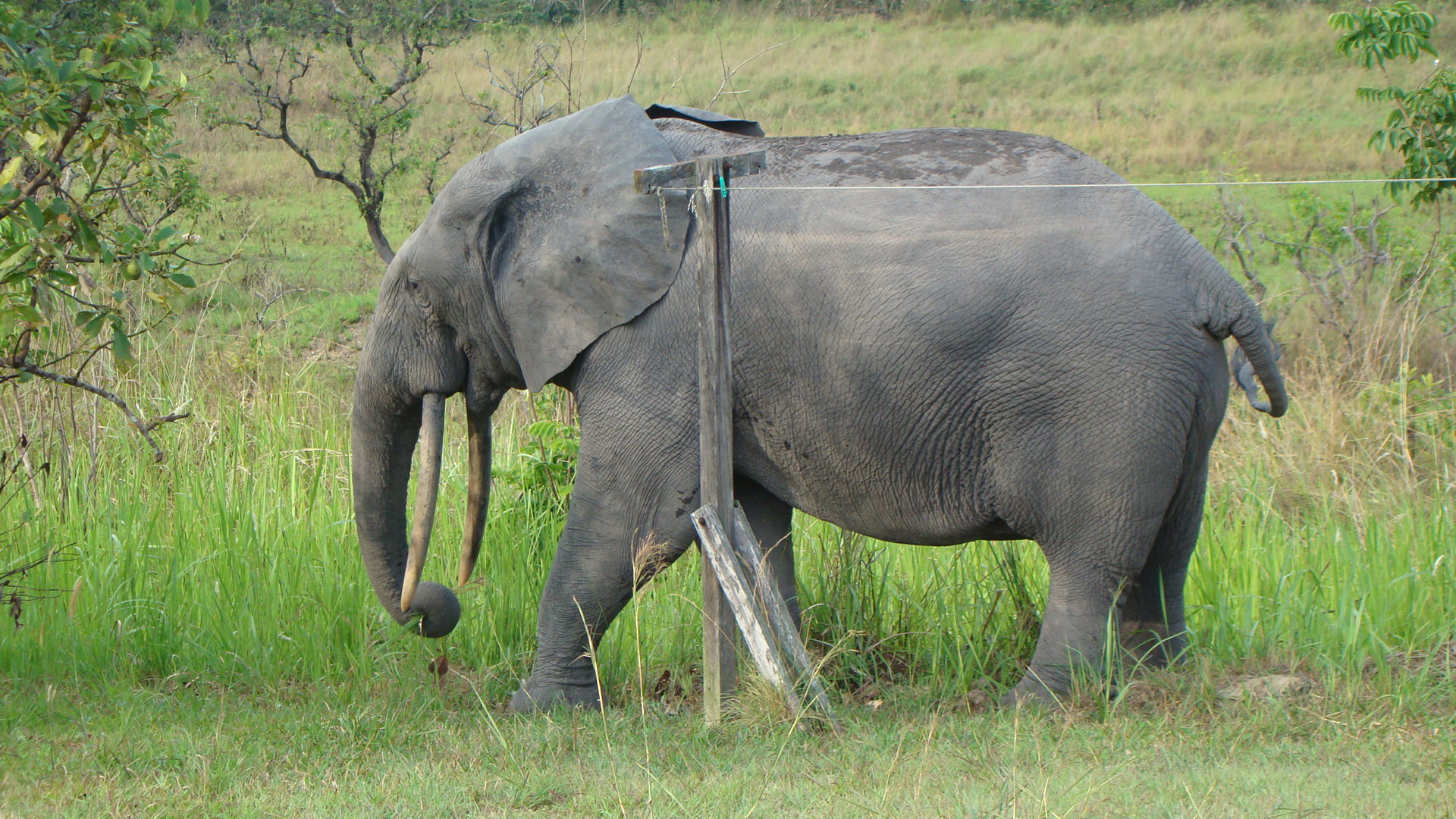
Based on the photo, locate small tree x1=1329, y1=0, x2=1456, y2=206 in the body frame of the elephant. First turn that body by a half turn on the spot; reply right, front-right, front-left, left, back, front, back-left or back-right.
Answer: front-left

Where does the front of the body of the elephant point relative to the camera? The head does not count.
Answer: to the viewer's left

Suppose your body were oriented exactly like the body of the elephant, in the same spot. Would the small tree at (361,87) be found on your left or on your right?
on your right

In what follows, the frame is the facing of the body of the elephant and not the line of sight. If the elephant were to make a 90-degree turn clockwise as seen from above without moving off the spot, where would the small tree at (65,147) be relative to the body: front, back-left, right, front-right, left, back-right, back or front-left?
left
